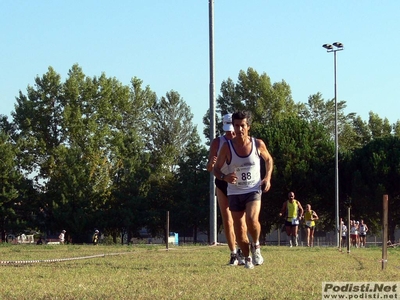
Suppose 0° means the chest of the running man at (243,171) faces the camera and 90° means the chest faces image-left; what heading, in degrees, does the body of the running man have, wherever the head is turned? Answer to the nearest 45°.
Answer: approximately 0°

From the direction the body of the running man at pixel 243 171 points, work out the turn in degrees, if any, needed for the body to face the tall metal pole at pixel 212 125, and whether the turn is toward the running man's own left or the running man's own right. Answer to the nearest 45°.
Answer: approximately 180°
